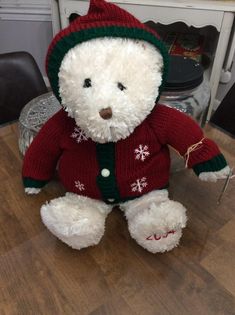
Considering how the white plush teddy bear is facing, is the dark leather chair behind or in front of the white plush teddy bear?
behind

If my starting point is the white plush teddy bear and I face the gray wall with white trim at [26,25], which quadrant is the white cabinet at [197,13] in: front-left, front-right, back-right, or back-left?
front-right

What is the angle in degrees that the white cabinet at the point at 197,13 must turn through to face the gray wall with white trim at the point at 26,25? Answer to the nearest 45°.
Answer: approximately 135° to its right

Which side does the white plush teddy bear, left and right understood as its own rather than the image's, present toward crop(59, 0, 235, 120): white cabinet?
back

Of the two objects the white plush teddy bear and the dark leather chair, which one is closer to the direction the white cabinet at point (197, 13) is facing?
the white plush teddy bear

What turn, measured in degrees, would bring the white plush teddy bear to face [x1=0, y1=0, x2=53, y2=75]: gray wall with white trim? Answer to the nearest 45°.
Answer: approximately 180°

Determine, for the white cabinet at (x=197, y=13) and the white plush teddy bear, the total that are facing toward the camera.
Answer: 2

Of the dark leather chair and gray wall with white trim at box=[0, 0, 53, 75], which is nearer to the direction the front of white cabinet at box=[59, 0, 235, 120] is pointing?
the dark leather chair

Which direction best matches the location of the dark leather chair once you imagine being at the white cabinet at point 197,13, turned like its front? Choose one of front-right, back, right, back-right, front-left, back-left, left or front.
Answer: front-right

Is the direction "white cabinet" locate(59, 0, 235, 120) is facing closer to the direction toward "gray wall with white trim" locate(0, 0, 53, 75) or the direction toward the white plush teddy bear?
the white plush teddy bear

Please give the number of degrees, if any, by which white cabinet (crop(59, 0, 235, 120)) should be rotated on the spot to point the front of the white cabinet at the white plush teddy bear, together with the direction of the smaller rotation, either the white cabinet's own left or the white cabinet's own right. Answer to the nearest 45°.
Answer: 0° — it already faces it

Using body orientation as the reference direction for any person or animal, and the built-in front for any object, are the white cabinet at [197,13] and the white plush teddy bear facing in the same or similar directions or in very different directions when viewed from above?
same or similar directions

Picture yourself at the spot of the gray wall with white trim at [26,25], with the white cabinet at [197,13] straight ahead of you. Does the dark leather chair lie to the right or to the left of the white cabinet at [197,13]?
right

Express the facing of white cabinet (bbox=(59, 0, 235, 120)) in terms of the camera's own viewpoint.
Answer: facing the viewer
